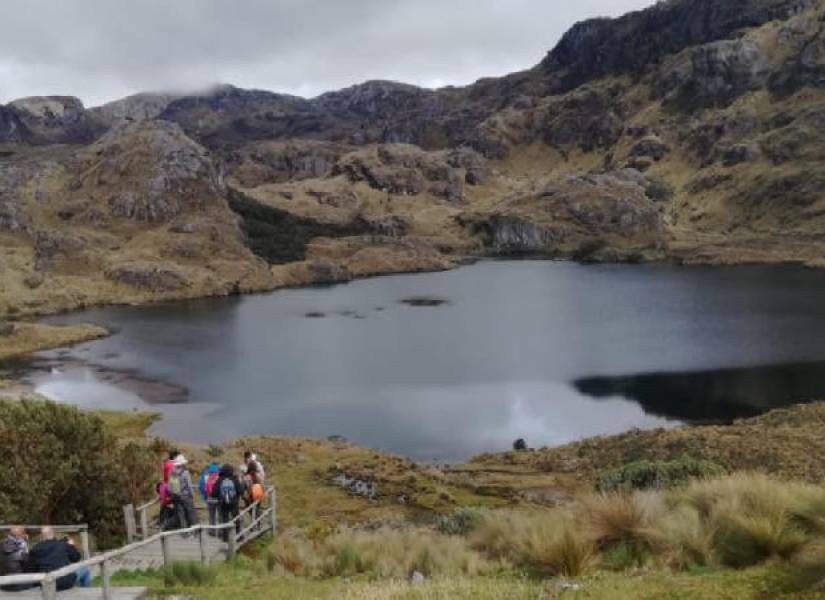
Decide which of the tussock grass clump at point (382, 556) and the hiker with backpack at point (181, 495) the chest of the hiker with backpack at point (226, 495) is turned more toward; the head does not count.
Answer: the hiker with backpack

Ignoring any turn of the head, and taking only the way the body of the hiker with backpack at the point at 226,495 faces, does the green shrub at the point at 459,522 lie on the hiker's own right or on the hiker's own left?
on the hiker's own right

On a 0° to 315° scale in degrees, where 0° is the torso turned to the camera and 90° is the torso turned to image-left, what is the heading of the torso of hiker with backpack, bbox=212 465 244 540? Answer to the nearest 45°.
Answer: approximately 180°

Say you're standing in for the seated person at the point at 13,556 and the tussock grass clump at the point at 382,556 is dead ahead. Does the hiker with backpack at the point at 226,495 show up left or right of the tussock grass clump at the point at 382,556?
left

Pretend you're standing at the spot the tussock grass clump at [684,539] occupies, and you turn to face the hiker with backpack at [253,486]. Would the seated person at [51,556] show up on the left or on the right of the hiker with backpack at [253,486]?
left

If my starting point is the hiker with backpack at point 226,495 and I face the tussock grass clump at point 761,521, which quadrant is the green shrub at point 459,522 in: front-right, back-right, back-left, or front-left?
front-left

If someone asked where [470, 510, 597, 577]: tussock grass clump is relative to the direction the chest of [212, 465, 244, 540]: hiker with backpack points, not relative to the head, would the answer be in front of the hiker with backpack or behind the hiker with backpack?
behind

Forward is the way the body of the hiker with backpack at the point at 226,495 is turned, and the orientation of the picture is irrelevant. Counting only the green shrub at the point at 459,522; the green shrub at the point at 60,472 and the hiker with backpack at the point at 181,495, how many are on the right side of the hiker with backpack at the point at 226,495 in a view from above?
1

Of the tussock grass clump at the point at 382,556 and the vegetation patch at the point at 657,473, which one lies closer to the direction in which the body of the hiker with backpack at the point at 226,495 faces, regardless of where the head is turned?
the vegetation patch

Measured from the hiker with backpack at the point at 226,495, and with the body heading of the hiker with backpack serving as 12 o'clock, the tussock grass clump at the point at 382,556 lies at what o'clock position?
The tussock grass clump is roughly at 5 o'clock from the hiker with backpack.

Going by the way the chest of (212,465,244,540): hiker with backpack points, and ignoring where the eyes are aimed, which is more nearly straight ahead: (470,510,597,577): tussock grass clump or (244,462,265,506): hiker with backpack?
the hiker with backpack

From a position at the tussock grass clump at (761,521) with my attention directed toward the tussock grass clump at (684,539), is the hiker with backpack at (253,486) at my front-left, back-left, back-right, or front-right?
front-right

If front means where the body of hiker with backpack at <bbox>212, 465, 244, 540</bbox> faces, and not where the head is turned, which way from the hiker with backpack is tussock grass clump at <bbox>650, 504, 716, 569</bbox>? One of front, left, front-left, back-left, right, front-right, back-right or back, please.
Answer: back-right

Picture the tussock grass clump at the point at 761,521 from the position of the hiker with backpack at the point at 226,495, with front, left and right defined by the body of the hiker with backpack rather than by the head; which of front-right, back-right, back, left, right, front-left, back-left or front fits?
back-right

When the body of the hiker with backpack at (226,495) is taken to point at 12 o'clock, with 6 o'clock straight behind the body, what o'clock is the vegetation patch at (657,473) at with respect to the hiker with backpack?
The vegetation patch is roughly at 2 o'clock from the hiker with backpack.
